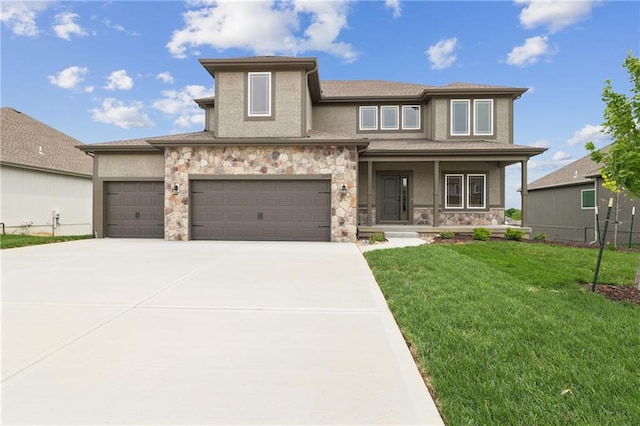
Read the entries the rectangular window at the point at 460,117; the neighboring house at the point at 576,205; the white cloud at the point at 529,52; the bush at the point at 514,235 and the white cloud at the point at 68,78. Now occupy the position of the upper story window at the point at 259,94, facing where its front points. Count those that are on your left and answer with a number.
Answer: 4

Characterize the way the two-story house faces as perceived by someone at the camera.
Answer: facing the viewer

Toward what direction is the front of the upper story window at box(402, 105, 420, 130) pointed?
toward the camera

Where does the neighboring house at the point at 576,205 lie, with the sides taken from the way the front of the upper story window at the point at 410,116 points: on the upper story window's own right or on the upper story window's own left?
on the upper story window's own left

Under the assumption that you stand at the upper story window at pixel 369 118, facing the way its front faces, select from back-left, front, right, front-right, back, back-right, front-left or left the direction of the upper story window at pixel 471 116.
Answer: left

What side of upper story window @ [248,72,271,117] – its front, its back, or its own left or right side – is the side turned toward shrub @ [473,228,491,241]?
left

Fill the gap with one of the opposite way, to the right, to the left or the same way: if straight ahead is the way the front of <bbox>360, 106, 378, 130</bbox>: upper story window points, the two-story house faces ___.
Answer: the same way

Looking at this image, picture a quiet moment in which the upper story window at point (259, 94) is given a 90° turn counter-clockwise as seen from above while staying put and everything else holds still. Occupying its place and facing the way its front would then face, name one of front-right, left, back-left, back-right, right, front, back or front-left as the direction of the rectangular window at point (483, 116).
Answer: front

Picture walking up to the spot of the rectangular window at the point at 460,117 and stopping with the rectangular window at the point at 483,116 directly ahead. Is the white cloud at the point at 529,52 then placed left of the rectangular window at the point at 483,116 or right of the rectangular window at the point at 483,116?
left

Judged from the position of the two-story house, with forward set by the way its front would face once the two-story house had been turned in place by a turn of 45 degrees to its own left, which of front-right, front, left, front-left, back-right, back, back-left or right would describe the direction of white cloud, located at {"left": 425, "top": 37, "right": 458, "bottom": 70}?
left

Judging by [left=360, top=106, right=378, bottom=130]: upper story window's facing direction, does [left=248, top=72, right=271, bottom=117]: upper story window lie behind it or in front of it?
in front

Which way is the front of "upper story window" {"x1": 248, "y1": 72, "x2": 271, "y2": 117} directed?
toward the camera

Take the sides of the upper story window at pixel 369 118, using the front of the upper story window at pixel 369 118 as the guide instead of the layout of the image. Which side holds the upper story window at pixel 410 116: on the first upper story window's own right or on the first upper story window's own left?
on the first upper story window's own left

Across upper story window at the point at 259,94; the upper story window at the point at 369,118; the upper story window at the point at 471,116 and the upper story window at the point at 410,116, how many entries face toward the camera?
4

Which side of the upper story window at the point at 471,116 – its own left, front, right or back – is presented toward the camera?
front

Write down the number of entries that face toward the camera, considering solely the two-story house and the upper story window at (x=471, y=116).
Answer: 2
